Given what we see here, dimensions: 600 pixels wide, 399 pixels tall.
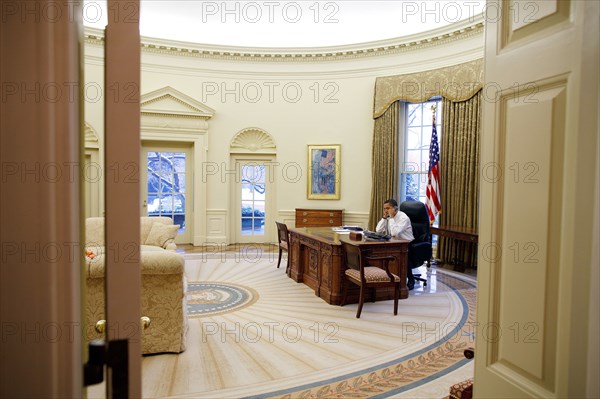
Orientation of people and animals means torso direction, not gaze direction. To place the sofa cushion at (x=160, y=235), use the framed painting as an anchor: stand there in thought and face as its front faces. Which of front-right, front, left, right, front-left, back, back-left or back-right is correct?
front-right

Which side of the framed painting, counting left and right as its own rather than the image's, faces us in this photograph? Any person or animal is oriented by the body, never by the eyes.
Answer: front

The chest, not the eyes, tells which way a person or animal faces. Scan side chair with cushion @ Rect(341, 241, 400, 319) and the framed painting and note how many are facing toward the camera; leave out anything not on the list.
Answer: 1

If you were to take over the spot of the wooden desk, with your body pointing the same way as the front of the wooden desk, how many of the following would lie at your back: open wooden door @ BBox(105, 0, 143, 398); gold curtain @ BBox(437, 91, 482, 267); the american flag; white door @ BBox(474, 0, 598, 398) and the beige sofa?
2

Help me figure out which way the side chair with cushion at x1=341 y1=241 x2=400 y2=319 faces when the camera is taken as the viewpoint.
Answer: facing away from the viewer and to the right of the viewer

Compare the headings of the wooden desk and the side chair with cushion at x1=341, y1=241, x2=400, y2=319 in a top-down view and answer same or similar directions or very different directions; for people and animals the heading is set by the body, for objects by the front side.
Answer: very different directions

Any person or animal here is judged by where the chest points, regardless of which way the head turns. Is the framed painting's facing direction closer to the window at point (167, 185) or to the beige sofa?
the beige sofa

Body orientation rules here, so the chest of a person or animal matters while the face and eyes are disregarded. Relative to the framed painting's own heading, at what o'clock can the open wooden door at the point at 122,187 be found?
The open wooden door is roughly at 12 o'clock from the framed painting.

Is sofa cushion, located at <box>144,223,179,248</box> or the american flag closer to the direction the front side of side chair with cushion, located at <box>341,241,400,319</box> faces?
the american flag

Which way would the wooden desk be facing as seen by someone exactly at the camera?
facing the viewer and to the left of the viewer

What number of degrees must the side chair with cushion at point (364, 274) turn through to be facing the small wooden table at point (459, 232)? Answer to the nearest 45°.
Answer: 0° — it already faces it

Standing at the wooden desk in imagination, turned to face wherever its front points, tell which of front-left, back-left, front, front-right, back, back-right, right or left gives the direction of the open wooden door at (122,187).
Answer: front-left

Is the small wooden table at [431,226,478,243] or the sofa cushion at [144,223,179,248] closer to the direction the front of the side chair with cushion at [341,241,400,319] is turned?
the small wooden table

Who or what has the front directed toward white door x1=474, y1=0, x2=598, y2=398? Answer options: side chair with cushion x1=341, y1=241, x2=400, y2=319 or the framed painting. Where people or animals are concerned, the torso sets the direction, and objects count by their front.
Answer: the framed painting

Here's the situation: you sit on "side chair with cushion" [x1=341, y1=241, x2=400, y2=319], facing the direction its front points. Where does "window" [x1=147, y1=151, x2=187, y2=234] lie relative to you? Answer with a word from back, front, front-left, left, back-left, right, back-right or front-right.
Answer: left
